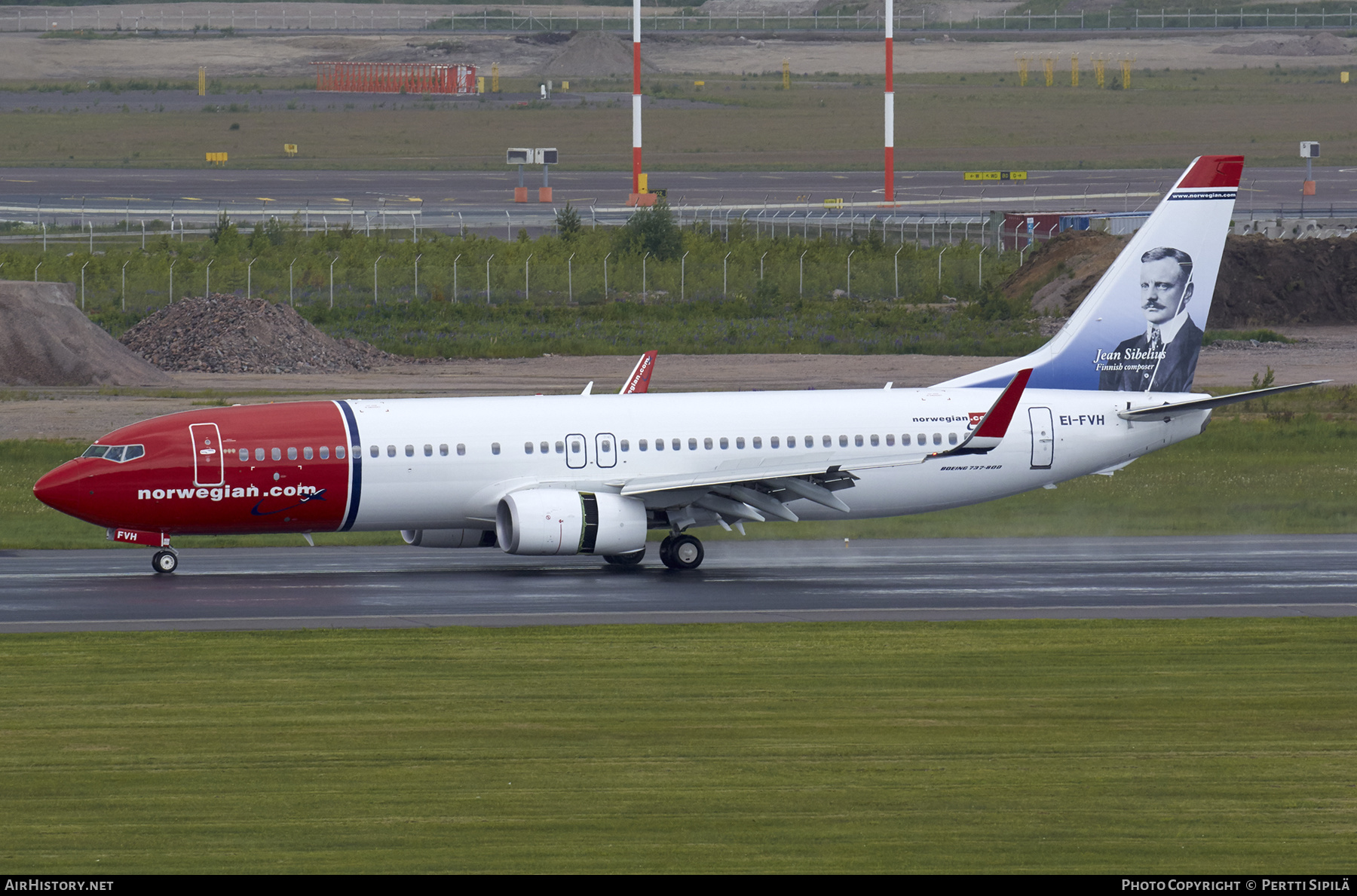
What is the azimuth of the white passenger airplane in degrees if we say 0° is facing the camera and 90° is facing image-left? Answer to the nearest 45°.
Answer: approximately 90°
